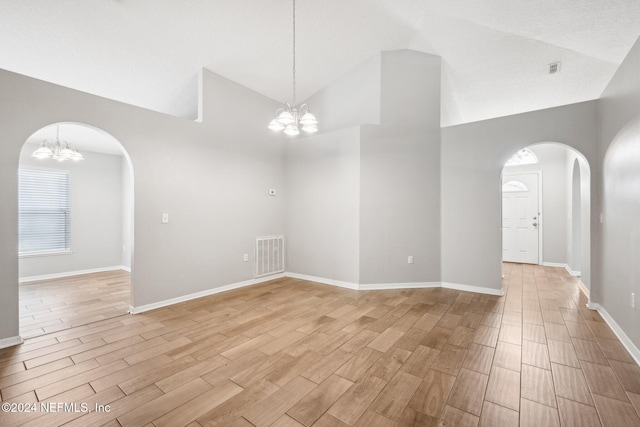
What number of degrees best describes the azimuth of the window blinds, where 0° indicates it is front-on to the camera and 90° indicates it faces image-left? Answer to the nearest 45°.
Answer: approximately 315°

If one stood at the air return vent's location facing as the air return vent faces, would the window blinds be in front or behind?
behind

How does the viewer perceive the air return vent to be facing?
facing the viewer and to the right of the viewer

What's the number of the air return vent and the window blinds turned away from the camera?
0

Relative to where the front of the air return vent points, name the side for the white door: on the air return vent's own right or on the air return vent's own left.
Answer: on the air return vent's own left
